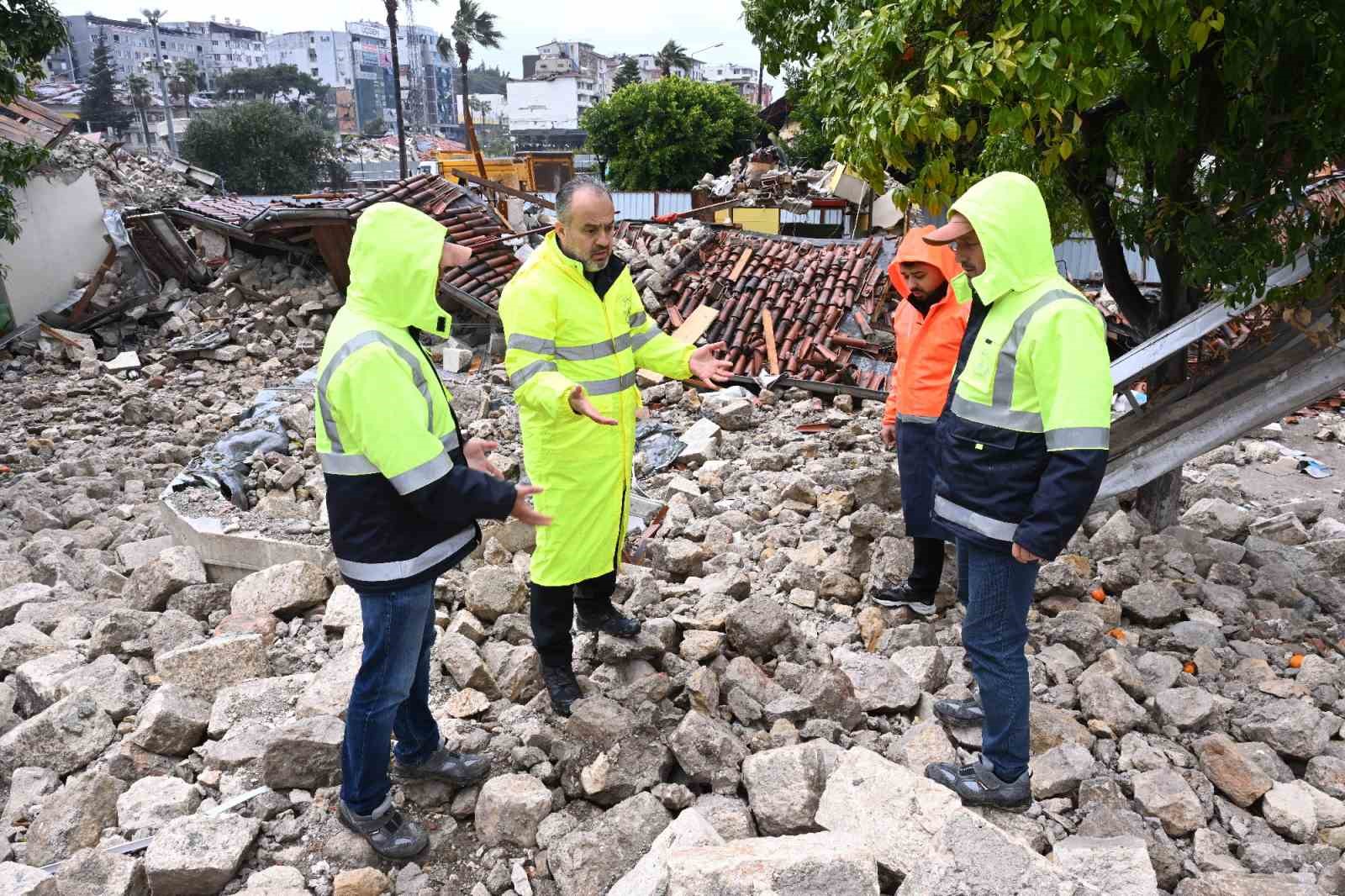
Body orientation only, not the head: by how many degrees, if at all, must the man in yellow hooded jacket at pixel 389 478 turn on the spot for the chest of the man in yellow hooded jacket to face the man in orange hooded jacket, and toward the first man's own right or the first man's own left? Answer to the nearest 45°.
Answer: approximately 45° to the first man's own left

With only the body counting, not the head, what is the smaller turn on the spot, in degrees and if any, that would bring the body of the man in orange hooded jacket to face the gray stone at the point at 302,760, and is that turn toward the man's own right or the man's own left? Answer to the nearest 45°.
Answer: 0° — they already face it

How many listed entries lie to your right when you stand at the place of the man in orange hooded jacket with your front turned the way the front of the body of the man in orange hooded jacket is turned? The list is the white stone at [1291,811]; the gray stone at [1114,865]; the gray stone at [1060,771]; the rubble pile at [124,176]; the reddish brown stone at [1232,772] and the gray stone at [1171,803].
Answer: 1

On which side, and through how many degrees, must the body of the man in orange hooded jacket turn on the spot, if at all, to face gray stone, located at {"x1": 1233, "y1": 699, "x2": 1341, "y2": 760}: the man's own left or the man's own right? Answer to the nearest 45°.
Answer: approximately 90° to the man's own left

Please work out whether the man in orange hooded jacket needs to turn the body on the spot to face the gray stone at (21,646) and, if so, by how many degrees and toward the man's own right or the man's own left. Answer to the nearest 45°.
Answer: approximately 45° to the man's own right

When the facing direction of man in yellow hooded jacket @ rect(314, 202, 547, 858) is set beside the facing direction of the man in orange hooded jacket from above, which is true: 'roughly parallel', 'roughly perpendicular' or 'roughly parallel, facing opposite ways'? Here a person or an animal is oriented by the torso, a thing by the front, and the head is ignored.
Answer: roughly parallel, facing opposite ways

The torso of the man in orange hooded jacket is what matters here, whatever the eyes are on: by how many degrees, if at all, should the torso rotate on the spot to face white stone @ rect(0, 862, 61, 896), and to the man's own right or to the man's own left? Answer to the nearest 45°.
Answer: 0° — they already face it

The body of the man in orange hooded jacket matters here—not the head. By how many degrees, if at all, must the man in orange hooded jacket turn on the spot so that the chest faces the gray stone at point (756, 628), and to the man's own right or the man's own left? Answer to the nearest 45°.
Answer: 0° — they already face it

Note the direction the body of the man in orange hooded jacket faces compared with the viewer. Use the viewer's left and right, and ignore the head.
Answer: facing the viewer and to the left of the viewer

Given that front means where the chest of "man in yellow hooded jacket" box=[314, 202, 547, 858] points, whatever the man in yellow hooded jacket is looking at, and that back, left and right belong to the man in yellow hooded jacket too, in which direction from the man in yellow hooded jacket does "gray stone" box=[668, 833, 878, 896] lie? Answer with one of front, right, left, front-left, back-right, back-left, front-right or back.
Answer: front-right

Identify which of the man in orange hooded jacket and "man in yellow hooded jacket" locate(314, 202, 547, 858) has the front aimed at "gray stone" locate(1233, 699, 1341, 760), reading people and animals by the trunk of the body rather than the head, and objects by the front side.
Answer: the man in yellow hooded jacket

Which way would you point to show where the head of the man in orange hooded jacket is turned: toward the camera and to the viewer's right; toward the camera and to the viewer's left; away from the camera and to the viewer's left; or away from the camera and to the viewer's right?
toward the camera and to the viewer's left

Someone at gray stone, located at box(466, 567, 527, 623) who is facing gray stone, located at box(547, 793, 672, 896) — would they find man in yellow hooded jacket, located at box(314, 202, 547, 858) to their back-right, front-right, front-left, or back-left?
front-right

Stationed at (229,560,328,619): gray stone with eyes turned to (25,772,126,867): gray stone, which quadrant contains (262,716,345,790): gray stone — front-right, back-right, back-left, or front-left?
front-left

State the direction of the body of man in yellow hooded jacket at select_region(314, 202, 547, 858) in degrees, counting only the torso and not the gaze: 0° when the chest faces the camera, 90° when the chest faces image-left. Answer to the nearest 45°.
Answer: approximately 270°

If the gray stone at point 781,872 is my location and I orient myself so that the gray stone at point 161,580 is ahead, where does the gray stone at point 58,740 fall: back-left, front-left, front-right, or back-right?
front-left

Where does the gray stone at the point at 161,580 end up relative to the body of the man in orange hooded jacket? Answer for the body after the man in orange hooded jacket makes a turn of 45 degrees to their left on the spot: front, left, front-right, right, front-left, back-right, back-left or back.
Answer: right

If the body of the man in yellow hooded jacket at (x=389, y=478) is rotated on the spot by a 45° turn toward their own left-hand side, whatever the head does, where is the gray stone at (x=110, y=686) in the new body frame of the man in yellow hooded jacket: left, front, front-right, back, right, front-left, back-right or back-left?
left
